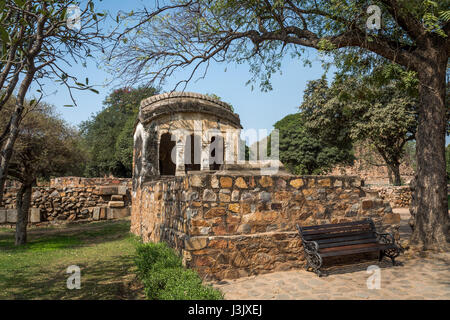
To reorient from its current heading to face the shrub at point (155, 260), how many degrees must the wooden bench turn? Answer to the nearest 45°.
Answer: approximately 90° to its right
